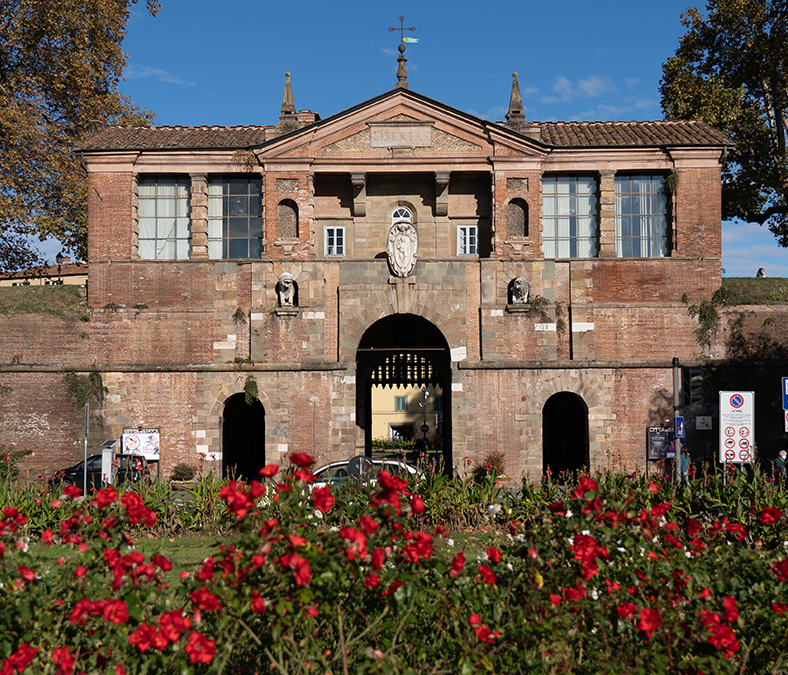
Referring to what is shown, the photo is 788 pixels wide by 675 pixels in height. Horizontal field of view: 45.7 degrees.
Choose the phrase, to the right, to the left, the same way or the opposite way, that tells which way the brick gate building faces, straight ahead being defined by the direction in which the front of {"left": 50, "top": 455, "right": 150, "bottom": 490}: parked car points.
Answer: to the left

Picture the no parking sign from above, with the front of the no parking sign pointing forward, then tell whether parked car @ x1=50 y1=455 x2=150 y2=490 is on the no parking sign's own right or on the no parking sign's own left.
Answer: on the no parking sign's own right

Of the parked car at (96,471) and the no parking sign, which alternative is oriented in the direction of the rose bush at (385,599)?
the no parking sign

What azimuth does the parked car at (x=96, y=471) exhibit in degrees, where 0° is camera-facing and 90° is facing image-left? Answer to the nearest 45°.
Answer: approximately 90°

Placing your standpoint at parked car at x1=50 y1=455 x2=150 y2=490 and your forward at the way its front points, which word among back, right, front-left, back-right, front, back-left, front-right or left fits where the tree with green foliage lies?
back

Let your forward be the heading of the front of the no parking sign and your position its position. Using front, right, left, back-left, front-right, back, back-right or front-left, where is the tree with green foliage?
back

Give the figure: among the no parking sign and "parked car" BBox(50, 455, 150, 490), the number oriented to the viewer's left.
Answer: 1

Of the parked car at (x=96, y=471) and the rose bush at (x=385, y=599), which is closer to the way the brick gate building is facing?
the rose bush

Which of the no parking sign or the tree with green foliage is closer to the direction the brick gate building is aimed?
the no parking sign

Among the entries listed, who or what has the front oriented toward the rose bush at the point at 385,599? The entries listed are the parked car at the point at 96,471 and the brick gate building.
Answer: the brick gate building

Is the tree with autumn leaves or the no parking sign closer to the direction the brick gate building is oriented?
the no parking sign
